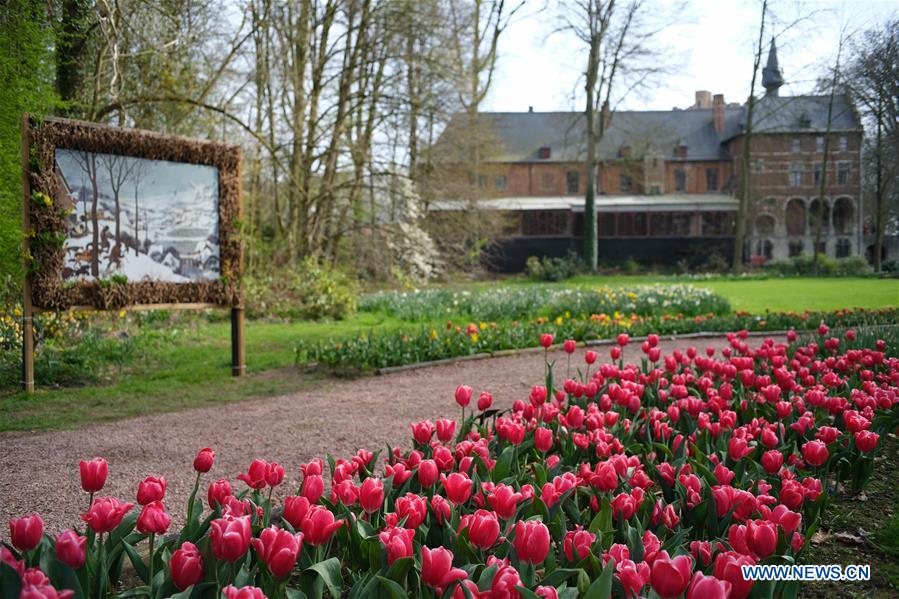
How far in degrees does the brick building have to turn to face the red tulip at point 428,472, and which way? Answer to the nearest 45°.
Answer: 0° — it already faces it

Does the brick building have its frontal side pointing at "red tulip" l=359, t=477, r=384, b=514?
yes

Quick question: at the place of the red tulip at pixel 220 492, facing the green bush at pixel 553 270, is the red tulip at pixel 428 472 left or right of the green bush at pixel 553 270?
right

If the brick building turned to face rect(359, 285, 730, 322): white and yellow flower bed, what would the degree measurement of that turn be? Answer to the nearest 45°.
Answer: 0° — it already faces it

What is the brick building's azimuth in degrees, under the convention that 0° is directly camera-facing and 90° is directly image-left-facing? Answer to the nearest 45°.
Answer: approximately 0°

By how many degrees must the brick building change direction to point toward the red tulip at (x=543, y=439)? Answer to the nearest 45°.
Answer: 0° — it already faces it
